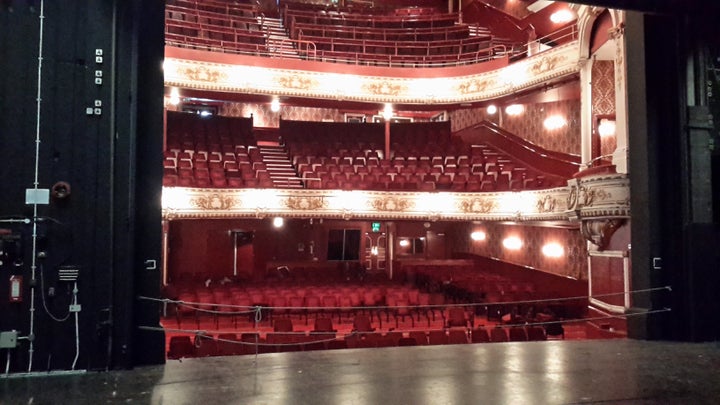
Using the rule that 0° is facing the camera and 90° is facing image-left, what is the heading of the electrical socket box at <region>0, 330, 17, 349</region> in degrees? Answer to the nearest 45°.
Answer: approximately 0°

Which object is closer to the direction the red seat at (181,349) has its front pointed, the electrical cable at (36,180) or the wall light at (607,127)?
the electrical cable

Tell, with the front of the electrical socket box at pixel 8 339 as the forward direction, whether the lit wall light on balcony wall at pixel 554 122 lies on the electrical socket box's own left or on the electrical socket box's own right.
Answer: on the electrical socket box's own left

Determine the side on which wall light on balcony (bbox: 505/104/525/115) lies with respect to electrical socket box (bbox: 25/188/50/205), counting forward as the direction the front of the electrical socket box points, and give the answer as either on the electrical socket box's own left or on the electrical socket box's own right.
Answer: on the electrical socket box's own left

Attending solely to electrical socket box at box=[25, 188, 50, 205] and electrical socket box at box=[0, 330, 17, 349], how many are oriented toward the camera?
2

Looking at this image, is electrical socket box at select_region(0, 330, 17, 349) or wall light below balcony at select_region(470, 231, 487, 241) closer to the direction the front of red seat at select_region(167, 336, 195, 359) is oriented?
the electrical socket box
